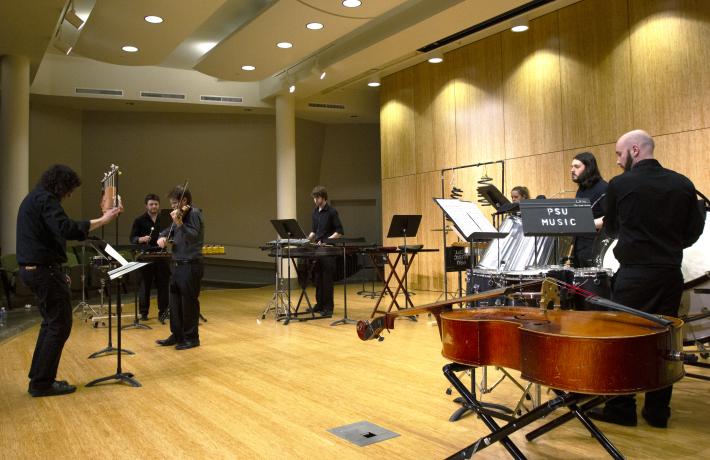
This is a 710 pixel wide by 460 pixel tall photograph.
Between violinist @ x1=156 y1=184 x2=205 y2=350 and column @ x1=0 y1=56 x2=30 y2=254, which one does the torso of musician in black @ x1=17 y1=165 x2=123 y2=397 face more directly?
the violinist

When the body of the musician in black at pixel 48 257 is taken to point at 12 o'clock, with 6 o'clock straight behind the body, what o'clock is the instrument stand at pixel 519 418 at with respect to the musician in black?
The instrument stand is roughly at 2 o'clock from the musician in black.

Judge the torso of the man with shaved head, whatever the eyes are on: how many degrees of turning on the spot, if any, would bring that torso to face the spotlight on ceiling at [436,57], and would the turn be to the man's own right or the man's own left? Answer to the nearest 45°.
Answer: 0° — they already face it

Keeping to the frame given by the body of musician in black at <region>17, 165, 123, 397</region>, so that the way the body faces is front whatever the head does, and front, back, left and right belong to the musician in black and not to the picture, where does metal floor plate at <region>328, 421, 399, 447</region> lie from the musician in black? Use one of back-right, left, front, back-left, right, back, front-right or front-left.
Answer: front-right

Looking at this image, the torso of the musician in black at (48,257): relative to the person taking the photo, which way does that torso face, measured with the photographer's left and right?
facing to the right of the viewer

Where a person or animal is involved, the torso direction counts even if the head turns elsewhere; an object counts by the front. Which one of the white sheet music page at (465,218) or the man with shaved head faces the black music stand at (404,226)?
the man with shaved head

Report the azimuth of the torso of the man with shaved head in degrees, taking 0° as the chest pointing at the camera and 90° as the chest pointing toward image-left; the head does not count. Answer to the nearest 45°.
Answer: approximately 135°
